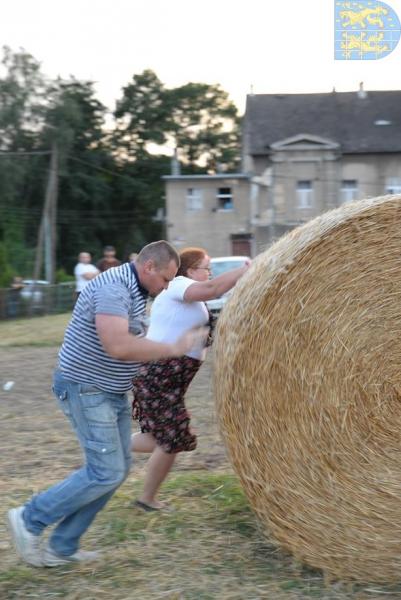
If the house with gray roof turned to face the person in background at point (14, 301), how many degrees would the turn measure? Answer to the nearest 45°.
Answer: approximately 45° to its right

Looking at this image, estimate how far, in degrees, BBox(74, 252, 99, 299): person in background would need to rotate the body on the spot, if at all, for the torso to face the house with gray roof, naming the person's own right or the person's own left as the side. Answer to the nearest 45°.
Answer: approximately 135° to the person's own left

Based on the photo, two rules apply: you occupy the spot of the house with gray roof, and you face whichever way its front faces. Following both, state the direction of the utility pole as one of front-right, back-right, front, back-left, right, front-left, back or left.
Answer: right

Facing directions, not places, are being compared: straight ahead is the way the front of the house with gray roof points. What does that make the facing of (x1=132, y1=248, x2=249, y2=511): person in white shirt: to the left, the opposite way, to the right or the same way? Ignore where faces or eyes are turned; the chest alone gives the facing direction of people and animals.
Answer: to the left

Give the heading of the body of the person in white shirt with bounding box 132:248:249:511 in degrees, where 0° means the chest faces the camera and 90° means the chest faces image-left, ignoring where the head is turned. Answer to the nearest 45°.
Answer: approximately 270°

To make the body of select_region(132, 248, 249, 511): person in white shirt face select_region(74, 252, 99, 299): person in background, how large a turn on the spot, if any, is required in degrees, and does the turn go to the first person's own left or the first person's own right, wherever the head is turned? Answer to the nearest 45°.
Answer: approximately 90° to the first person's own left

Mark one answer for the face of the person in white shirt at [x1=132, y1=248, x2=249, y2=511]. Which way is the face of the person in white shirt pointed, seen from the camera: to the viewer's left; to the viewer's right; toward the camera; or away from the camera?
to the viewer's right

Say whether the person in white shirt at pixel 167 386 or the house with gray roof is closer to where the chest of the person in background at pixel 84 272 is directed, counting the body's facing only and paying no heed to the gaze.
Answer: the person in white shirt

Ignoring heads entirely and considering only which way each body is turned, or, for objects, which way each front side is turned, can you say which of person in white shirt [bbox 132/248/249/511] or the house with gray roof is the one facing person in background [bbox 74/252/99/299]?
the house with gray roof

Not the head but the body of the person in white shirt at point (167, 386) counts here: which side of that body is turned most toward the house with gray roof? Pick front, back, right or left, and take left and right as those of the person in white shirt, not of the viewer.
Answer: left

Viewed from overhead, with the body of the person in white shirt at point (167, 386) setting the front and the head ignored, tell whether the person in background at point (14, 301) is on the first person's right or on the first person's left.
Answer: on the first person's left

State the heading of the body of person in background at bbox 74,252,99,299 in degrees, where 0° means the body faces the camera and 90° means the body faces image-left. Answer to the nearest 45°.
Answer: approximately 0°

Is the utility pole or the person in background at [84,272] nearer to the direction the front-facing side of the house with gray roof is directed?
the person in background

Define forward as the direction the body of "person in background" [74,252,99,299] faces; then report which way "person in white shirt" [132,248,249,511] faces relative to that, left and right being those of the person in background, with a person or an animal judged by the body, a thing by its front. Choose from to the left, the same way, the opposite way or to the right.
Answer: to the left
